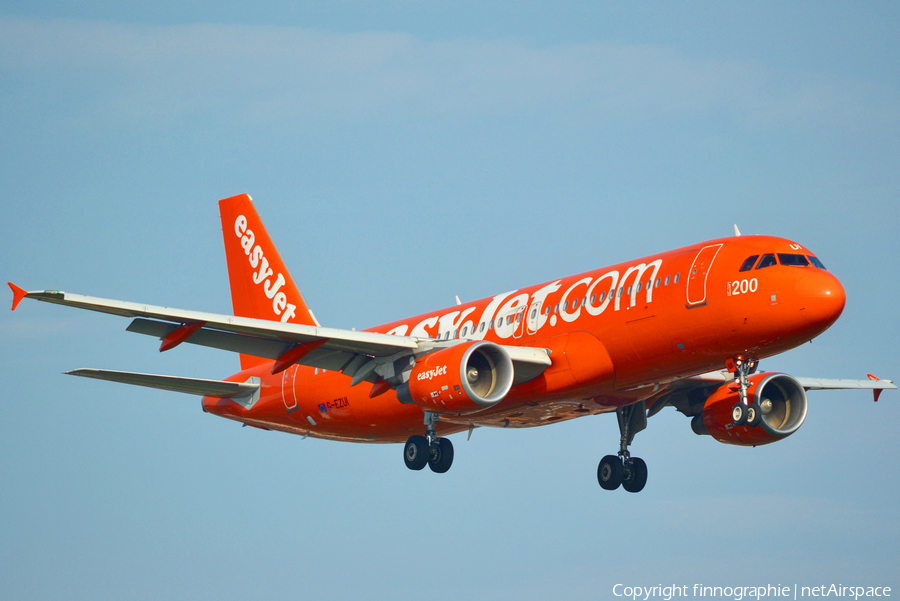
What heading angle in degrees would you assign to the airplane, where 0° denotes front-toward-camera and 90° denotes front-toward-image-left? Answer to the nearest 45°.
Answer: approximately 315°
